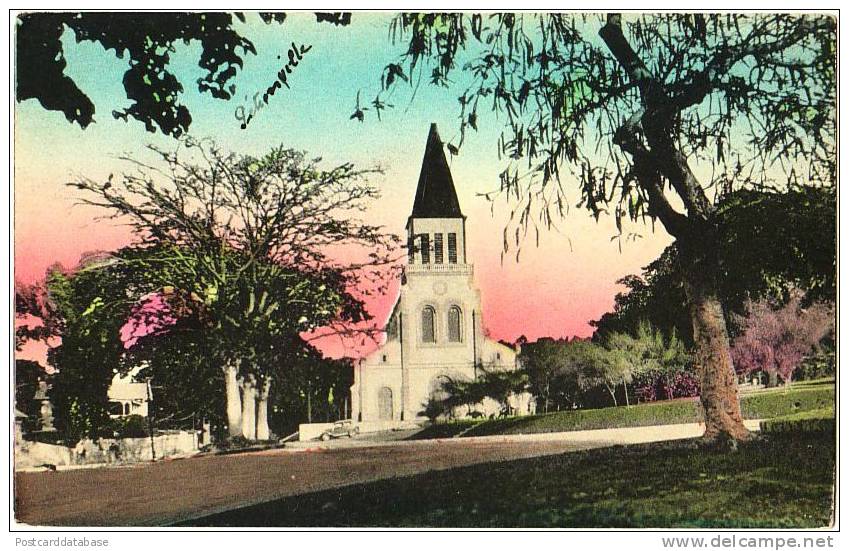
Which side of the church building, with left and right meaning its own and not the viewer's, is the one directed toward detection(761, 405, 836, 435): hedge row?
left

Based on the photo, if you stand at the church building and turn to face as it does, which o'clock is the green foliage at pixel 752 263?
The green foliage is roughly at 9 o'clock from the church building.

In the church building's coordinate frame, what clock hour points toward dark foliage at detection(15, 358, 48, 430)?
The dark foliage is roughly at 3 o'clock from the church building.

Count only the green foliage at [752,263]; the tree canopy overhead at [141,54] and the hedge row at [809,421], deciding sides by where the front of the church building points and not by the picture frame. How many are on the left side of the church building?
2

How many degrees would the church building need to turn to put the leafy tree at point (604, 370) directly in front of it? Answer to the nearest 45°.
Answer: approximately 90° to its left

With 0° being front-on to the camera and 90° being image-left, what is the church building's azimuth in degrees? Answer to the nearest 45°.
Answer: approximately 0°

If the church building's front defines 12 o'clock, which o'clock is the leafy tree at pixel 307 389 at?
The leafy tree is roughly at 3 o'clock from the church building.

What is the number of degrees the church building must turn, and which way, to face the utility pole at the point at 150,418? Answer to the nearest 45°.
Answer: approximately 90° to its right
